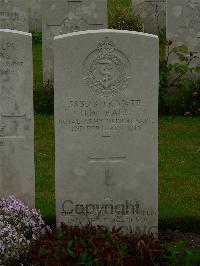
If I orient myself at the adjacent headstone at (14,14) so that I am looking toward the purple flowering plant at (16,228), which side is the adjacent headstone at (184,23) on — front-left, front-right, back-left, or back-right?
front-left

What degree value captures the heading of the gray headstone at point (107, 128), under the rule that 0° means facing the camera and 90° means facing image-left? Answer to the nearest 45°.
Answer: approximately 0°

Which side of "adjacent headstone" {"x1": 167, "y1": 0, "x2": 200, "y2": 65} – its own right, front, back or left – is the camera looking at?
front

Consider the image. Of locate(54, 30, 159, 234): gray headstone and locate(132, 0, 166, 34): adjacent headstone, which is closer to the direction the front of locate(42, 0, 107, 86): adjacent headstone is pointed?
the gray headstone

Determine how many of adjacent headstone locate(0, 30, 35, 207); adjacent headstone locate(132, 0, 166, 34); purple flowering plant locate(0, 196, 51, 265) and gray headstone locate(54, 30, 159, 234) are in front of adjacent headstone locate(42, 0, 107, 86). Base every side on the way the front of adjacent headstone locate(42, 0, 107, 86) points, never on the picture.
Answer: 3

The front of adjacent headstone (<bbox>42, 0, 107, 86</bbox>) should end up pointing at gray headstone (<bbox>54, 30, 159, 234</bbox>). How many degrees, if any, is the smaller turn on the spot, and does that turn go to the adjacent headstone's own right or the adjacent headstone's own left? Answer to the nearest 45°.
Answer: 0° — it already faces it

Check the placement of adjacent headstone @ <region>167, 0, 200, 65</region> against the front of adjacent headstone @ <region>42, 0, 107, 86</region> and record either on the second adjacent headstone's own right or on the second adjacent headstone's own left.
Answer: on the second adjacent headstone's own left

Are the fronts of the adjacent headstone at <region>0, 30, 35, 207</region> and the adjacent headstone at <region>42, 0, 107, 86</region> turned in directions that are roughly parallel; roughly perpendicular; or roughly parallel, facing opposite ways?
roughly parallel

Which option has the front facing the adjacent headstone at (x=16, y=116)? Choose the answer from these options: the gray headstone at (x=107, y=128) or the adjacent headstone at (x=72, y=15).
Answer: the adjacent headstone at (x=72, y=15)

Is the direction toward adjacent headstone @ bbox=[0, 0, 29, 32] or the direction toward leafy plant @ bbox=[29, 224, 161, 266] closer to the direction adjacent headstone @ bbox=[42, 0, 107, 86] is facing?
the leafy plant

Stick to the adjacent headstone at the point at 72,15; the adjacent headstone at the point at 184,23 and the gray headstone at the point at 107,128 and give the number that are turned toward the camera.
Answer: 3
